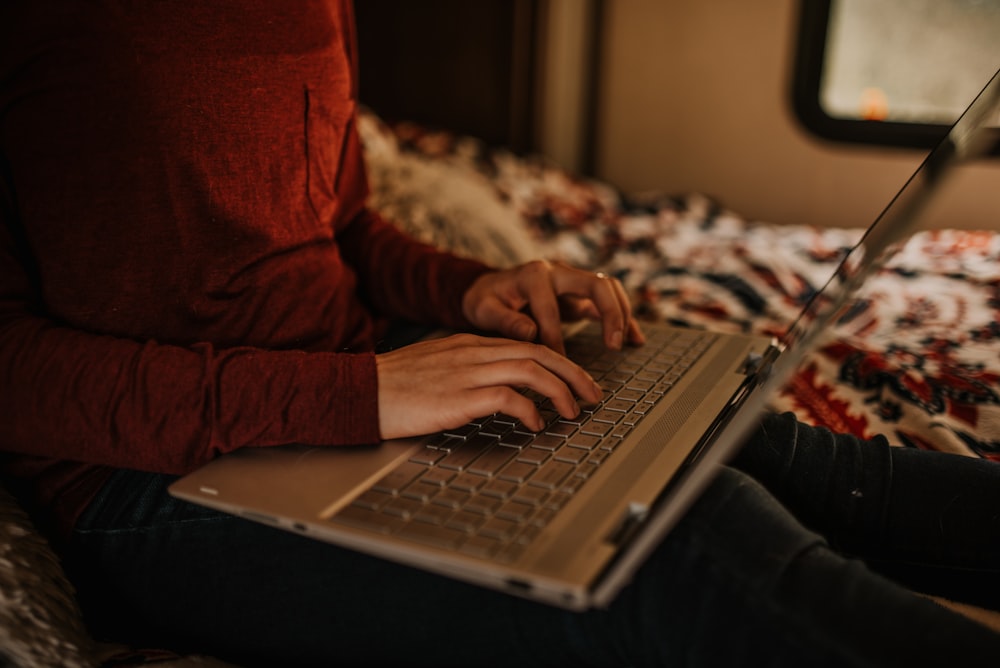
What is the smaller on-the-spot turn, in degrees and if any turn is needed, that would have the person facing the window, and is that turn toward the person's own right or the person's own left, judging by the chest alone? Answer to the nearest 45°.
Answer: approximately 90° to the person's own left

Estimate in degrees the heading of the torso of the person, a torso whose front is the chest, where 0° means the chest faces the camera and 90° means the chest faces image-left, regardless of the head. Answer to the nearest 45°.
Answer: approximately 315°

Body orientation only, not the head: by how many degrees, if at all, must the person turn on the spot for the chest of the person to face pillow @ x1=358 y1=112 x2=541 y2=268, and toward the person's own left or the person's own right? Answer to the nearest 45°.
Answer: approximately 135° to the person's own left
